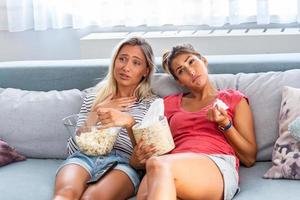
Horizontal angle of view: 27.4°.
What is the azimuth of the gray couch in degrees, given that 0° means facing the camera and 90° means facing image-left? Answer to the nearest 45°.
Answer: approximately 0°
